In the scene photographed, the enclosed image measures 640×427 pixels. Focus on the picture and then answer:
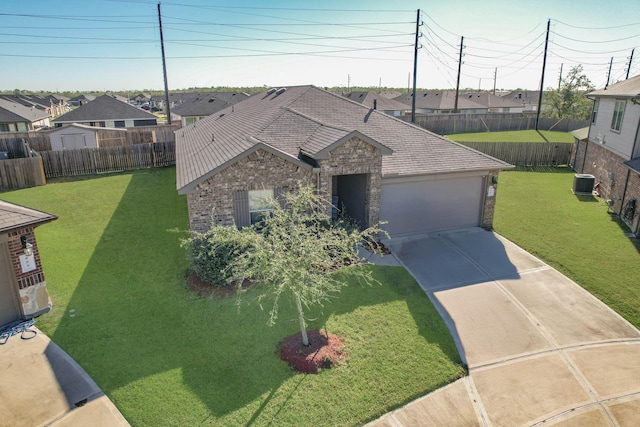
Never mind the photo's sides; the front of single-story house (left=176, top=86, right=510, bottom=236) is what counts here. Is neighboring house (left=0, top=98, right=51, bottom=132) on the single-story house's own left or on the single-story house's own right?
on the single-story house's own right

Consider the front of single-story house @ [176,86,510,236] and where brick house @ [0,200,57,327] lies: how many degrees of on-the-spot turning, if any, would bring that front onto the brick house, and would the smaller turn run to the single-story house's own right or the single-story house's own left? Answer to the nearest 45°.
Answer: approximately 45° to the single-story house's own right

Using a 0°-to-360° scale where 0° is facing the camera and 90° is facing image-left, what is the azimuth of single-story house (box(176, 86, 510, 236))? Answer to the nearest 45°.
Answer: approximately 0°

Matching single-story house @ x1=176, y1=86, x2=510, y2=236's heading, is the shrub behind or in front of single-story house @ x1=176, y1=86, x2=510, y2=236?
in front

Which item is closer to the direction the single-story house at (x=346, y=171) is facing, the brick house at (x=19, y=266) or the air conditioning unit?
the brick house

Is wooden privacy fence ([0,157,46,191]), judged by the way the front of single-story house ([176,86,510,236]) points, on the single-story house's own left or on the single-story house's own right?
on the single-story house's own right

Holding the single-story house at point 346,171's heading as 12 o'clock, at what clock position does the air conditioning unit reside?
The air conditioning unit is roughly at 8 o'clock from the single-story house.

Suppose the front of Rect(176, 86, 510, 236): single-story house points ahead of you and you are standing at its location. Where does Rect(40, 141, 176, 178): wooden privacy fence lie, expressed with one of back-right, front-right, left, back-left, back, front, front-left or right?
back-right
